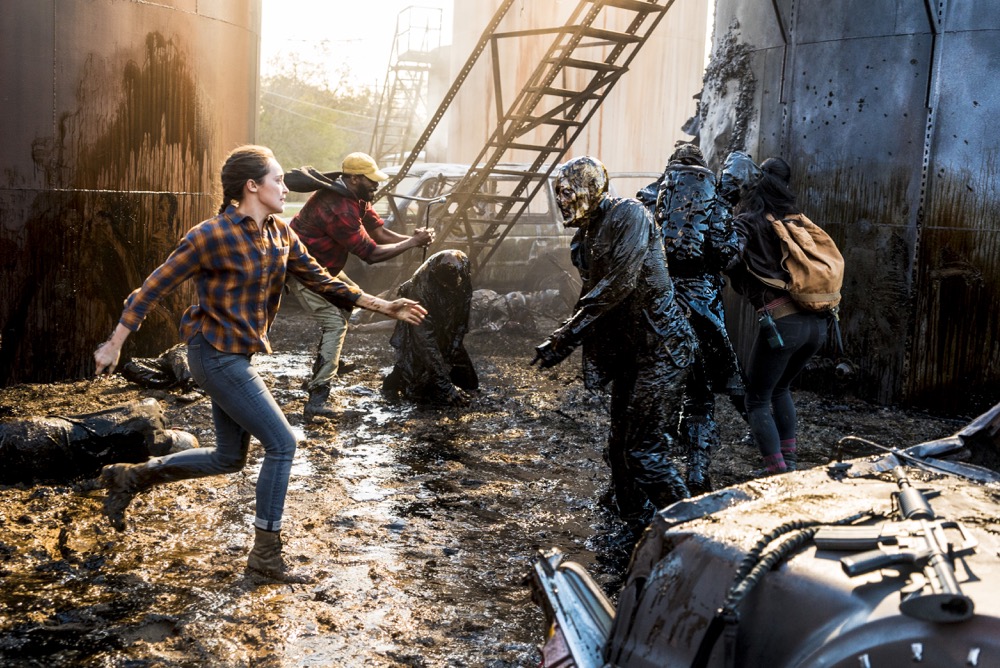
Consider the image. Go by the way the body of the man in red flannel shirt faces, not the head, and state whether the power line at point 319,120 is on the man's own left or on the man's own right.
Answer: on the man's own left

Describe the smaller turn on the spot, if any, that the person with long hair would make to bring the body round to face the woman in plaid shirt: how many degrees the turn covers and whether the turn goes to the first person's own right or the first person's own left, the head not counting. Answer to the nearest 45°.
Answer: approximately 90° to the first person's own left

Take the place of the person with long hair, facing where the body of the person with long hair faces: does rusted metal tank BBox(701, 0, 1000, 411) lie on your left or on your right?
on your right

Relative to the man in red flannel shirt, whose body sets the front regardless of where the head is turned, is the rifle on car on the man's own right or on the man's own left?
on the man's own right

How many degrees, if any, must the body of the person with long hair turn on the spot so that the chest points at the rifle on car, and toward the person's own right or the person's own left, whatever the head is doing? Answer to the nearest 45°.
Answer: approximately 135° to the person's own left

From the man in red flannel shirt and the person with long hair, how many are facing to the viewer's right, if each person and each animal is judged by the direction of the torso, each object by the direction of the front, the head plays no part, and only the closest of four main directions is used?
1

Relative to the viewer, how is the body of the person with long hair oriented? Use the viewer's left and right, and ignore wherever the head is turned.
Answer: facing away from the viewer and to the left of the viewer

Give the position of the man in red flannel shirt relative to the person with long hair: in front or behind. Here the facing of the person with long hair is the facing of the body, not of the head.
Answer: in front

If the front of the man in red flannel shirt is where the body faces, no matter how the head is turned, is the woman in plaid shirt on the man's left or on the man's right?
on the man's right

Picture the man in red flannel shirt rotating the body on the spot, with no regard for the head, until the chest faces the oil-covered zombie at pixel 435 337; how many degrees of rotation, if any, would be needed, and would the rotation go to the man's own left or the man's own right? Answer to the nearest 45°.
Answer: approximately 45° to the man's own left

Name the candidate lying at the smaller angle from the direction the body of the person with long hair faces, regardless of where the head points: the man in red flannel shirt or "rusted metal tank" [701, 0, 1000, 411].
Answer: the man in red flannel shirt

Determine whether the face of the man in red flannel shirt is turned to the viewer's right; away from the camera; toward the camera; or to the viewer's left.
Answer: to the viewer's right

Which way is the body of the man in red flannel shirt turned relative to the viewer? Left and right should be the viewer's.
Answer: facing to the right of the viewer

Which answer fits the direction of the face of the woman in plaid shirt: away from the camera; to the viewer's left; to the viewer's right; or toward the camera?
to the viewer's right

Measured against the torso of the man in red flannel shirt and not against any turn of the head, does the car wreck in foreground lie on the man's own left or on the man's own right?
on the man's own right

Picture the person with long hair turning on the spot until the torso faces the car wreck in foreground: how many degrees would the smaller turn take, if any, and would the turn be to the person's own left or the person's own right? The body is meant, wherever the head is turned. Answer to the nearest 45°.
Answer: approximately 135° to the person's own left

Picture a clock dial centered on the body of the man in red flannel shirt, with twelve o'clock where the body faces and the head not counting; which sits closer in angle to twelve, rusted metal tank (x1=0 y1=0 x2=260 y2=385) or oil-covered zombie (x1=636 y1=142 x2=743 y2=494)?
the oil-covered zombie
